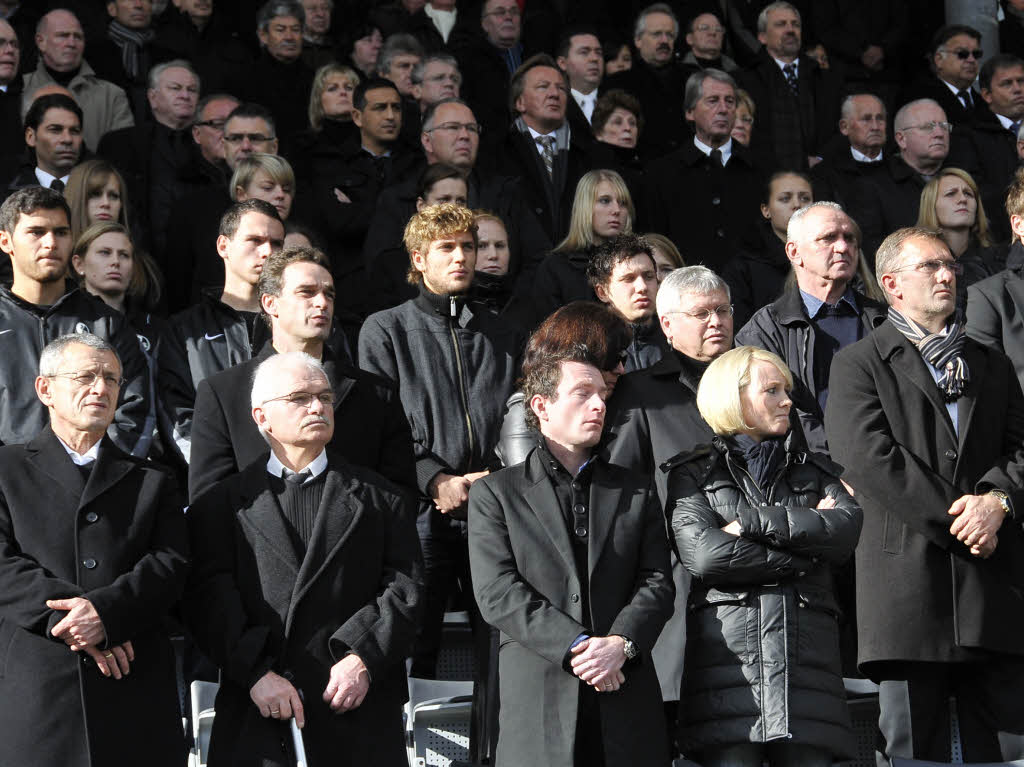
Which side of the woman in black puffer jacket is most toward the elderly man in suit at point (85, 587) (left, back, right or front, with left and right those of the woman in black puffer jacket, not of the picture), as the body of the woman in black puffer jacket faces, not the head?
right

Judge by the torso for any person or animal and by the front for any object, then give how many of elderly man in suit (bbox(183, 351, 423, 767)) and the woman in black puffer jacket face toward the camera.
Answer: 2

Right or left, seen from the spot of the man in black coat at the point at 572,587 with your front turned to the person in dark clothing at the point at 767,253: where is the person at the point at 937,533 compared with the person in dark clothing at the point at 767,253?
right

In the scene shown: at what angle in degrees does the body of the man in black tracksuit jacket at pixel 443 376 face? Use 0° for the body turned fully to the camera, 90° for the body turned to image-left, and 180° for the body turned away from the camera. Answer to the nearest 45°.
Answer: approximately 315°

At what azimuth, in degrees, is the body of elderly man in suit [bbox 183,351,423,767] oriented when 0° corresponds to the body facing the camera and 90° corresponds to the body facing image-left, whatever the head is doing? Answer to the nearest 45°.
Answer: approximately 0°

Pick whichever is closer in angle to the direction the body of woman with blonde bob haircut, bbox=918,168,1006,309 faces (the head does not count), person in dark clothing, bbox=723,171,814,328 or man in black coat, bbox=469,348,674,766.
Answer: the man in black coat
